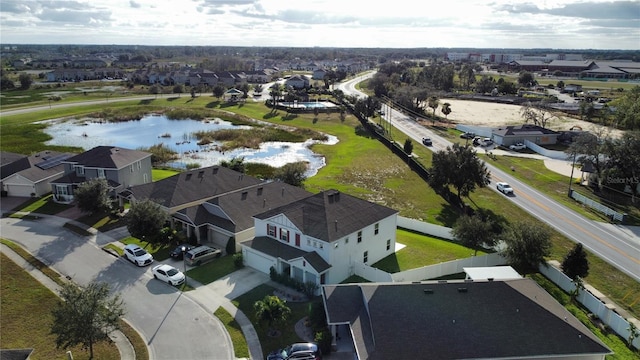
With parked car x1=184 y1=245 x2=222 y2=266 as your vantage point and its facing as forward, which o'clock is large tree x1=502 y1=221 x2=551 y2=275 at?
The large tree is roughly at 2 o'clock from the parked car.

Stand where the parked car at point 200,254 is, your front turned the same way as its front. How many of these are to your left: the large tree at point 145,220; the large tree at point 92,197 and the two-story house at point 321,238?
2

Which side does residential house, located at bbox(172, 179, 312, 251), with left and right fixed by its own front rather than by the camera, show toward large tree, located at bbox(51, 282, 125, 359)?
front

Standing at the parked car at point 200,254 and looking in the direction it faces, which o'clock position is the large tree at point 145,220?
The large tree is roughly at 9 o'clock from the parked car.

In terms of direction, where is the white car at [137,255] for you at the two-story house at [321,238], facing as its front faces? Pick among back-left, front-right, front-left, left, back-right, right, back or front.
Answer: front-right

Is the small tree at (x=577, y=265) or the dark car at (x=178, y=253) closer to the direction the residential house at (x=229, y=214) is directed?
the dark car

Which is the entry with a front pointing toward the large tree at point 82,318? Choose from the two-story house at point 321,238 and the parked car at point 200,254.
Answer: the two-story house

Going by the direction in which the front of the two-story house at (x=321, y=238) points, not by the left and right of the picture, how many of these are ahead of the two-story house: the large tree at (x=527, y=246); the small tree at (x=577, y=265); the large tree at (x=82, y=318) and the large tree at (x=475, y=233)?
1

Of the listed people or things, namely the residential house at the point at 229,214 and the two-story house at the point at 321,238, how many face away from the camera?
0

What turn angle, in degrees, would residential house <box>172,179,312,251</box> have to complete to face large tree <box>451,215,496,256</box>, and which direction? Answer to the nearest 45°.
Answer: approximately 135° to its left

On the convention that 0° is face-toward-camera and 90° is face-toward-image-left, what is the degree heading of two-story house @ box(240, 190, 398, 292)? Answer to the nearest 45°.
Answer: approximately 45°

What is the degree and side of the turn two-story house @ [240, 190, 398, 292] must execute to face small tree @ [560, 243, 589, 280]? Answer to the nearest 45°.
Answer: approximately 135° to its left

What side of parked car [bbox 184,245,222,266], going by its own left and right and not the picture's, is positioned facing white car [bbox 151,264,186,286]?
back

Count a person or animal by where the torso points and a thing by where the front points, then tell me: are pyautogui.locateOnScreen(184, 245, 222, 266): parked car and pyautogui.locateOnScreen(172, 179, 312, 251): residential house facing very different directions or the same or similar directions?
very different directions

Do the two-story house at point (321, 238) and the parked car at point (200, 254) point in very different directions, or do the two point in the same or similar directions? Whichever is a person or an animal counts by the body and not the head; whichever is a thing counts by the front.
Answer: very different directions
